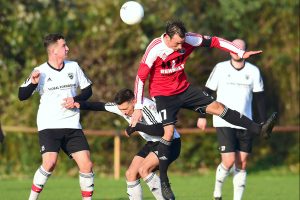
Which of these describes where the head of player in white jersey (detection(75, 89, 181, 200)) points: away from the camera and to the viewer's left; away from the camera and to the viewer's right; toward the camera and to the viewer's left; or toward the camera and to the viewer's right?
toward the camera and to the viewer's left

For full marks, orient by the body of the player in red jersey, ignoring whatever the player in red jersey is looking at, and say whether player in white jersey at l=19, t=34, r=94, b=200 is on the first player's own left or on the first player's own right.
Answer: on the first player's own right

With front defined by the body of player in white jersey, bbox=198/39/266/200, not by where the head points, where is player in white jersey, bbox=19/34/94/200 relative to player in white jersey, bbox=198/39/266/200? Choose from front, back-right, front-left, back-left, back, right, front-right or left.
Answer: front-right

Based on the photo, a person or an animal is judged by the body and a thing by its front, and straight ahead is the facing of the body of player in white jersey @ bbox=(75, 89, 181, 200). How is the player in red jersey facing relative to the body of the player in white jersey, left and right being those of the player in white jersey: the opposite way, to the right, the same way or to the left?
to the left

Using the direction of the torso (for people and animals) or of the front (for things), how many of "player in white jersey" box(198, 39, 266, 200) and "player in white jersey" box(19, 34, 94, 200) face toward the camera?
2

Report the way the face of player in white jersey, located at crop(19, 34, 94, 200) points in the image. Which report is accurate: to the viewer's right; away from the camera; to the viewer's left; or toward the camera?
to the viewer's right
